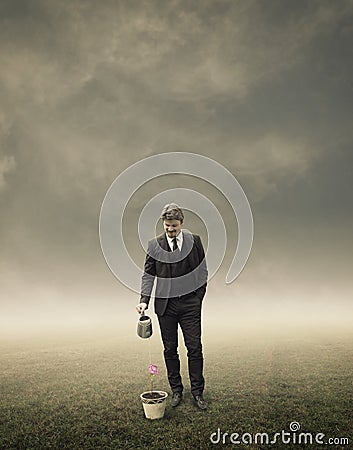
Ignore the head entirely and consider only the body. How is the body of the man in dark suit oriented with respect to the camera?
toward the camera
